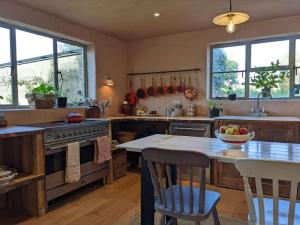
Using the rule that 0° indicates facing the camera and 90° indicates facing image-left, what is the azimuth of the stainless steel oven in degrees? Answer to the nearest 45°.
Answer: approximately 315°

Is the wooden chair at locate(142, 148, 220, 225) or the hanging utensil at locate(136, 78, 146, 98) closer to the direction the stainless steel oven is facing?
the wooden chair

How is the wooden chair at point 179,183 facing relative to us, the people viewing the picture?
facing away from the viewer and to the right of the viewer

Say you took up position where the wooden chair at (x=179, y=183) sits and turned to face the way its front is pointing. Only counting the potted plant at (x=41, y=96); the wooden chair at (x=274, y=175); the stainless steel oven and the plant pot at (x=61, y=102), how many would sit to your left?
3

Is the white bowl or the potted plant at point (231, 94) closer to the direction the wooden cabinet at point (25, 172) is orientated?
the white bowl

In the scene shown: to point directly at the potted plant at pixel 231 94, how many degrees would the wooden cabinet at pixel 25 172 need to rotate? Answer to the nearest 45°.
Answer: approximately 45° to its left

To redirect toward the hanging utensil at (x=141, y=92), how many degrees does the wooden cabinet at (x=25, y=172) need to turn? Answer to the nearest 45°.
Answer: approximately 90° to its left

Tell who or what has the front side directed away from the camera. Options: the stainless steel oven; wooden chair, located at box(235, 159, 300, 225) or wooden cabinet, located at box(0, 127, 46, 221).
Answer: the wooden chair

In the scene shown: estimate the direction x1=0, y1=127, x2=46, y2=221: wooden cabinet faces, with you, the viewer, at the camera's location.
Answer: facing the viewer and to the right of the viewer

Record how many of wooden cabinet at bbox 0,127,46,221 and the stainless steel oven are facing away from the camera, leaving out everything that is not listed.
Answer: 0

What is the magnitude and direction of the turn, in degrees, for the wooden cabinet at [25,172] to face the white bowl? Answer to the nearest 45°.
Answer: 0° — it already faces it

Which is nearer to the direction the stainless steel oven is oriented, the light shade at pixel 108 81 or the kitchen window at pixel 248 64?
the kitchen window

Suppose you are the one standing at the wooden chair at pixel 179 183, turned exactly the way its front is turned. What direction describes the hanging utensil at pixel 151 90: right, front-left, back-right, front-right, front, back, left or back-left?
front-left

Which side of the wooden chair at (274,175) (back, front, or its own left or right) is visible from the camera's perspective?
back
